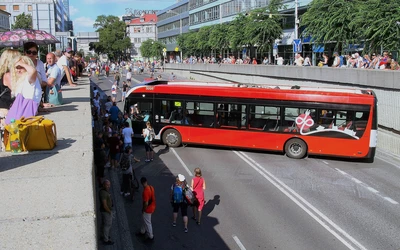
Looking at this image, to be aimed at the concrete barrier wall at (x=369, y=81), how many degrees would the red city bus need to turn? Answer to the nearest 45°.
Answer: approximately 135° to its right

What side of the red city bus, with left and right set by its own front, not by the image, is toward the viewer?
left

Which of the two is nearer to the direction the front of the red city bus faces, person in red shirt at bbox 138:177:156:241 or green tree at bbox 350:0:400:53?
the person in red shirt

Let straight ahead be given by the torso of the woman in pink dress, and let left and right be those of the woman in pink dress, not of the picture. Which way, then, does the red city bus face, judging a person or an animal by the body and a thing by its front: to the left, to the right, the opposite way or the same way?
to the left

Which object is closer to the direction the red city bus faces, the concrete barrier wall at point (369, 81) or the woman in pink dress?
the woman in pink dress

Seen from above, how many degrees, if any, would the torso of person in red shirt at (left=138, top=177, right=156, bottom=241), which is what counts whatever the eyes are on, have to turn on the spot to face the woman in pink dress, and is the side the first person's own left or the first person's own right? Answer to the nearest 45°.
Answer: approximately 135° to the first person's own right

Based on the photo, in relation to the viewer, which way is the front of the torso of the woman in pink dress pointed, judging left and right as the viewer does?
facing away from the viewer

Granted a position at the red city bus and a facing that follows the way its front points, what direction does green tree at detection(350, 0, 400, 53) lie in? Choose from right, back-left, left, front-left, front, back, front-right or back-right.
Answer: back-right

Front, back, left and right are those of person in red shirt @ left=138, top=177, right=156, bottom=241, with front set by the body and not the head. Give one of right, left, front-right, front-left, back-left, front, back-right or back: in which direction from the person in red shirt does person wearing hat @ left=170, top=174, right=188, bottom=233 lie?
back-right

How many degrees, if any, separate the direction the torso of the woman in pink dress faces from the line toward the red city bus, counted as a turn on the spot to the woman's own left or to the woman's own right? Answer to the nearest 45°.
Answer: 0° — they already face it
